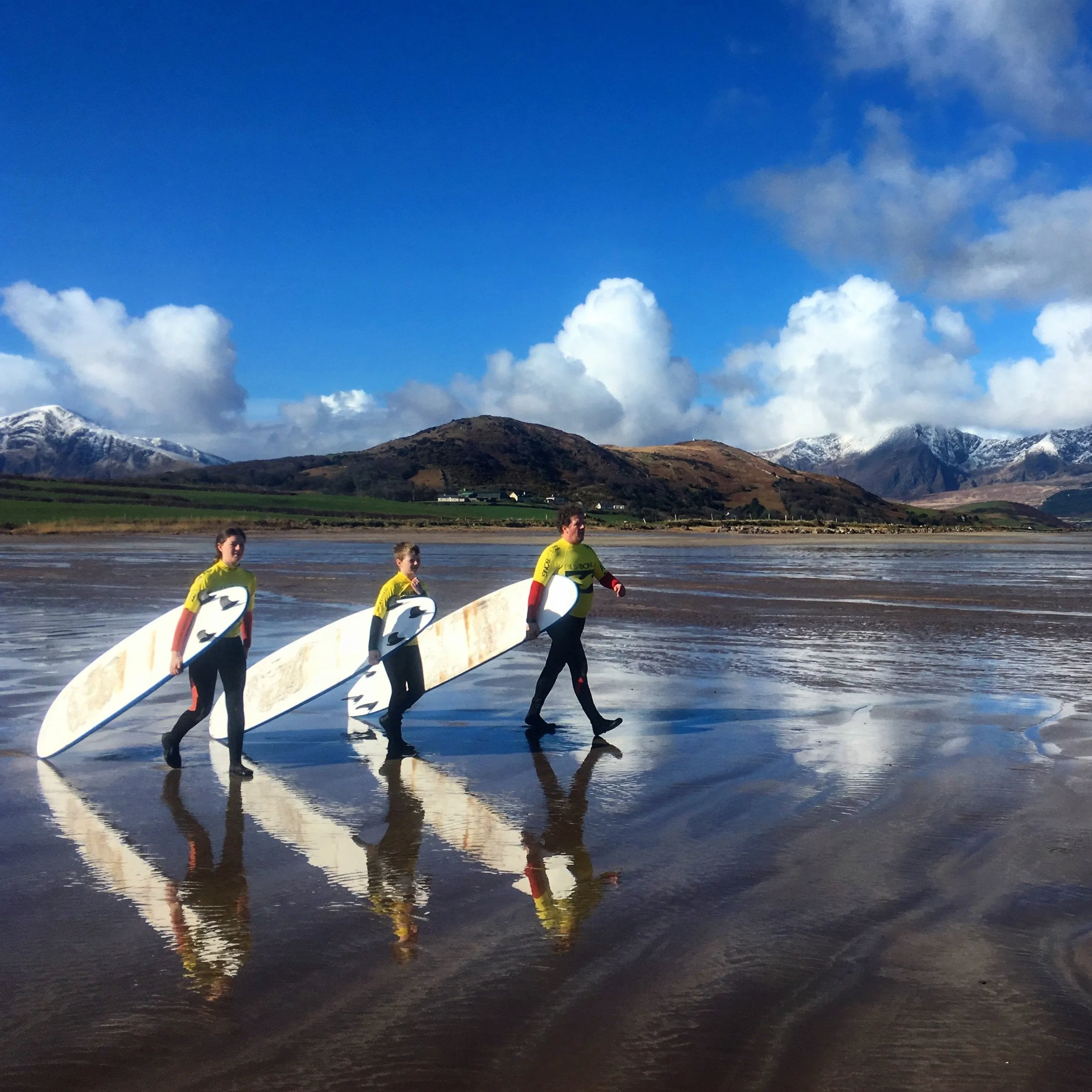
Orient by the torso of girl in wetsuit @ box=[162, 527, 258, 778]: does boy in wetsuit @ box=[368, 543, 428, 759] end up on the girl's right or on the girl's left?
on the girl's left

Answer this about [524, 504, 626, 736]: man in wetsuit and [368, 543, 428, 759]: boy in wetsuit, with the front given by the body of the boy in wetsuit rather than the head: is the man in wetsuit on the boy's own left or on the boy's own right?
on the boy's own left

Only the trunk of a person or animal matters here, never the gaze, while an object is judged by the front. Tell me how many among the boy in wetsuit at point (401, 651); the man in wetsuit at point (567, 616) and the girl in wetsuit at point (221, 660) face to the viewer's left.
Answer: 0

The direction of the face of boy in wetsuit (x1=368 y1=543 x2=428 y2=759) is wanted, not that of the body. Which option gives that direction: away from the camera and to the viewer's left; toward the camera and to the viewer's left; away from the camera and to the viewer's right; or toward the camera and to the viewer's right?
toward the camera and to the viewer's right

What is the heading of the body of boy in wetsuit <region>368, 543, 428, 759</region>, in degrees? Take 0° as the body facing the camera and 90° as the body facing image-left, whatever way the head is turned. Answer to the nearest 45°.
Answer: approximately 315°

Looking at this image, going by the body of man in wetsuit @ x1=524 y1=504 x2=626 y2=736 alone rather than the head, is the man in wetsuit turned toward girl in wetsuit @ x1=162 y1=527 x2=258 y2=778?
no

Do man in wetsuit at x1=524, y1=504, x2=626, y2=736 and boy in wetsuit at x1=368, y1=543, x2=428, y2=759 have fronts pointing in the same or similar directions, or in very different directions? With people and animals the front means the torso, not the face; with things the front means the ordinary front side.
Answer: same or similar directions

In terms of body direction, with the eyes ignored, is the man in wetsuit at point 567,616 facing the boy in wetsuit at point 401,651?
no

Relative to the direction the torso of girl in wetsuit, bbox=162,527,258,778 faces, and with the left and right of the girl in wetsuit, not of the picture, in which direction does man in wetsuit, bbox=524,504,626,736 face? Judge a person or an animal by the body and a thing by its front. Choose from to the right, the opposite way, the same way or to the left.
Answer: the same way

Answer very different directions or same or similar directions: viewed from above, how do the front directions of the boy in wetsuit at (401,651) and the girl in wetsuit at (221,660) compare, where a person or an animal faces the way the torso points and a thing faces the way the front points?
same or similar directions

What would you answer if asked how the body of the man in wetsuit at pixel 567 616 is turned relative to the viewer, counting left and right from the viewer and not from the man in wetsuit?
facing the viewer and to the right of the viewer
